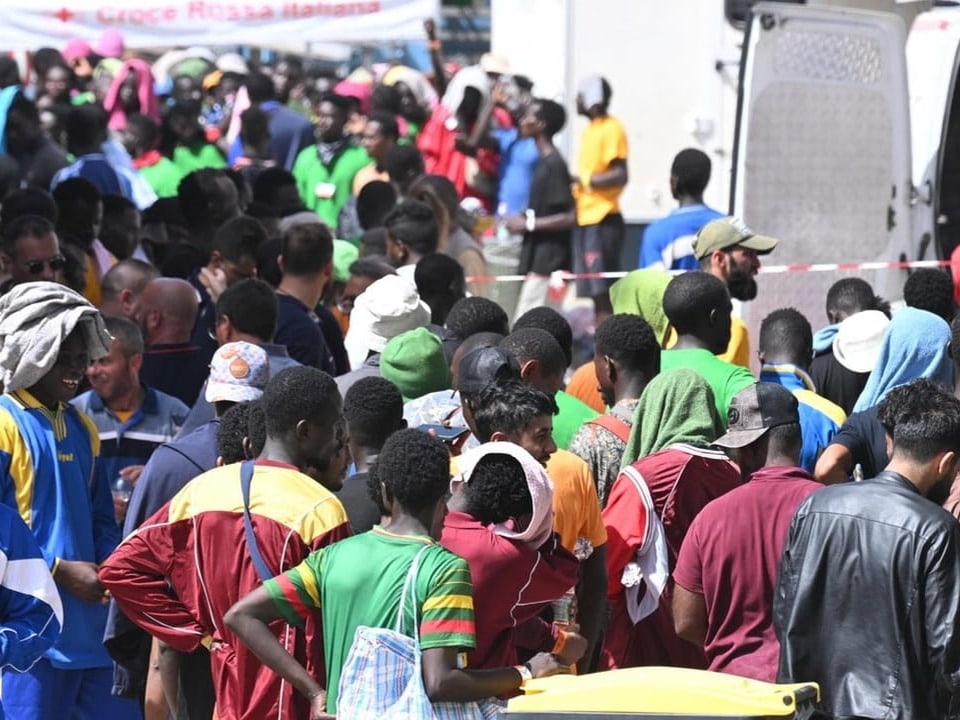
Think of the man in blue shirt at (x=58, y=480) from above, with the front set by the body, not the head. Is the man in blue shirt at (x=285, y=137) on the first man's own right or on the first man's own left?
on the first man's own left

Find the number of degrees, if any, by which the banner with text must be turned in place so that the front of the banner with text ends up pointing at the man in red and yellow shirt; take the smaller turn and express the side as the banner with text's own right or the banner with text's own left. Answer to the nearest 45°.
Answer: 0° — it already faces them

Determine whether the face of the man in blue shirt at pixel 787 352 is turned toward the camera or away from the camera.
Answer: away from the camera

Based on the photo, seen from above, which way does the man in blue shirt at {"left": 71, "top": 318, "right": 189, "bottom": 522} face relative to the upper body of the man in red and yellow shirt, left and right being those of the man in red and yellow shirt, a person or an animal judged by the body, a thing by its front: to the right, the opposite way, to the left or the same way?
the opposite way
